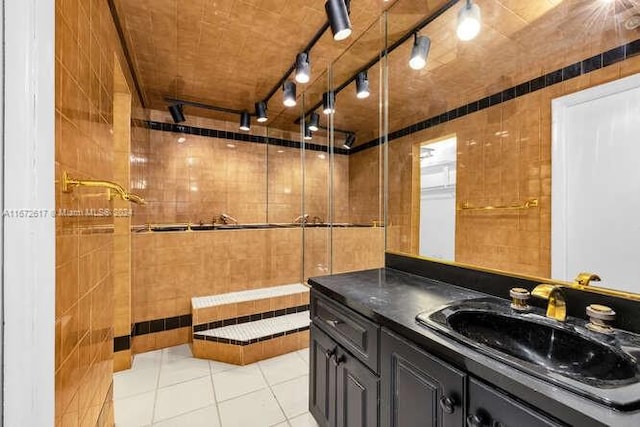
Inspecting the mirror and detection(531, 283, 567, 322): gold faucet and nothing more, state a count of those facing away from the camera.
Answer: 0

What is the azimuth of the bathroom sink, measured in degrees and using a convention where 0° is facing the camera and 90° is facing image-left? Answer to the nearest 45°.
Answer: approximately 45°

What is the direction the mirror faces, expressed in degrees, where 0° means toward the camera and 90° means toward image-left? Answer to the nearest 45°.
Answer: approximately 45°

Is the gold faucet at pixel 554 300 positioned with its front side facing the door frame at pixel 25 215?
yes

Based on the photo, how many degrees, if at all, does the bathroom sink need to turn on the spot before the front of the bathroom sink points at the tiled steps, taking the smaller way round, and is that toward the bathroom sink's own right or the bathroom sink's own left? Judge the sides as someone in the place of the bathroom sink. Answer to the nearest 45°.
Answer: approximately 45° to the bathroom sink's own right

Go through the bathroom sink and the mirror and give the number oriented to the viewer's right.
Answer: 0

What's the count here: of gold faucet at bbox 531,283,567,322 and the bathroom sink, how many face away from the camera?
0

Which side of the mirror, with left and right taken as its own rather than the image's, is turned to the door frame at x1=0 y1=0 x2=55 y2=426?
front
